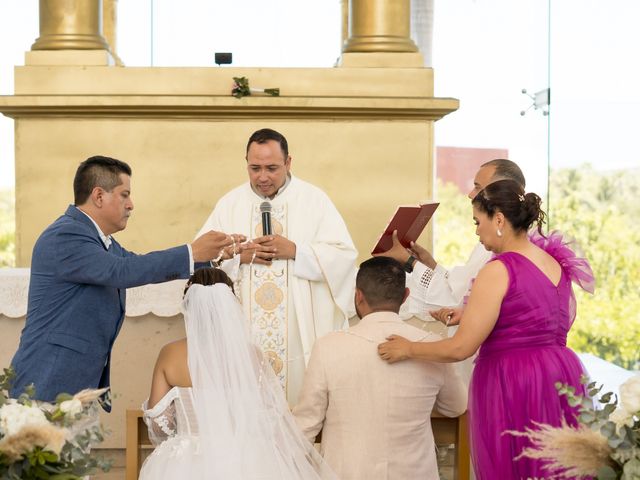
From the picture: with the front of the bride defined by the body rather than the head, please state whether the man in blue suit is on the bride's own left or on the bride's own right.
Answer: on the bride's own left

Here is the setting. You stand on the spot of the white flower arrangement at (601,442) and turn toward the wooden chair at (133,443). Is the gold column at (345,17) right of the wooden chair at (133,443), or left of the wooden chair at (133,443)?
right

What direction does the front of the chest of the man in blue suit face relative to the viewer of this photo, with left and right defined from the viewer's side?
facing to the right of the viewer

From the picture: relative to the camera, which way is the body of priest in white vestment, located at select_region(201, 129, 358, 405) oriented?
toward the camera

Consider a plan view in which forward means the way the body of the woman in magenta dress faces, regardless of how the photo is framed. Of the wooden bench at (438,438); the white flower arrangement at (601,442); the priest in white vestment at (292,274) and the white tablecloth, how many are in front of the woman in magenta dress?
3

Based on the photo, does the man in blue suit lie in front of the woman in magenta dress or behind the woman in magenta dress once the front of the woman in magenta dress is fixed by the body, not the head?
in front

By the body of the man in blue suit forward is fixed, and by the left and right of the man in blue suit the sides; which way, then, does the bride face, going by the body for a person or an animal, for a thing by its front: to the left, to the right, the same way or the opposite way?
to the left

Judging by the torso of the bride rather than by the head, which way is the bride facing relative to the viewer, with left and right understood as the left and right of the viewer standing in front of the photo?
facing away from the viewer

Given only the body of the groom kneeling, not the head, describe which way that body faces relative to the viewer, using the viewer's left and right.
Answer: facing away from the viewer

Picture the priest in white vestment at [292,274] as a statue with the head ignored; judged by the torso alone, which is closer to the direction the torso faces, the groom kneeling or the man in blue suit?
the groom kneeling

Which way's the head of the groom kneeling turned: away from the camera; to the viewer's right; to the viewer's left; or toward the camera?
away from the camera

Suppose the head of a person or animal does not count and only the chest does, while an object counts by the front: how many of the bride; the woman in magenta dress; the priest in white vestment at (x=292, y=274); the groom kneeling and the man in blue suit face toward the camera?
1

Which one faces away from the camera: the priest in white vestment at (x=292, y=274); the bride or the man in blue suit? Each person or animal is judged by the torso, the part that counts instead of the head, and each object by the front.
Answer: the bride

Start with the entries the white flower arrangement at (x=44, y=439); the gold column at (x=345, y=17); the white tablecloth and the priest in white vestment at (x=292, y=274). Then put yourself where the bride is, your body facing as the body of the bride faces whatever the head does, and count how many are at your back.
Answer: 1

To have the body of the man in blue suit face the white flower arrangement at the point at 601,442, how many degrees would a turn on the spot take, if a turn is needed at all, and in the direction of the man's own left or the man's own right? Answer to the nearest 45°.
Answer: approximately 45° to the man's own right

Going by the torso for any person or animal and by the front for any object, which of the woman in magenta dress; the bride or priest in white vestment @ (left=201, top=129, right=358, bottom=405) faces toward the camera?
the priest in white vestment

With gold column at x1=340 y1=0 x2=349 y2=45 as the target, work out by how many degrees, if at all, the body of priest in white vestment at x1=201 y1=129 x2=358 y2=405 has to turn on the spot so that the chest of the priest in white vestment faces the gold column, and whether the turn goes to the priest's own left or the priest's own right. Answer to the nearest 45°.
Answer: approximately 180°

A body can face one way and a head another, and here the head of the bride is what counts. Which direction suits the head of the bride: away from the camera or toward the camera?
away from the camera

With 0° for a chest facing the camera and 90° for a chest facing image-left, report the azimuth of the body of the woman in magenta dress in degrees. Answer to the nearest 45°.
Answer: approximately 135°

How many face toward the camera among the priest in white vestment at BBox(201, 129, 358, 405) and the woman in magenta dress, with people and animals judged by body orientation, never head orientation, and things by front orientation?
1
